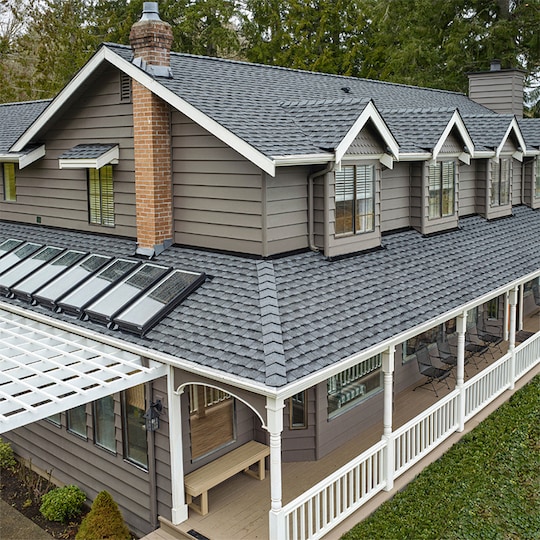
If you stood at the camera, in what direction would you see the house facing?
facing the viewer and to the right of the viewer

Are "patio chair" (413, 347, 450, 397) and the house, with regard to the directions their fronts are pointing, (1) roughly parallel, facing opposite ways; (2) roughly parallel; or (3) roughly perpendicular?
roughly parallel

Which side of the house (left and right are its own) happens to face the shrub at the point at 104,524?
right

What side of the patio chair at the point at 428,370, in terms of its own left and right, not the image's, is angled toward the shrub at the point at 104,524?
right

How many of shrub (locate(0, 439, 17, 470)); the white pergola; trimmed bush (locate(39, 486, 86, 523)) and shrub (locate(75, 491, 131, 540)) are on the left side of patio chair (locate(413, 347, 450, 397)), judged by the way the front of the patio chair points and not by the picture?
0

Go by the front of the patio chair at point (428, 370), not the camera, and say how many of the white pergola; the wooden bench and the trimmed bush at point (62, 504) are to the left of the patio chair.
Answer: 0

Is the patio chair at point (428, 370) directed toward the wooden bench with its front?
no

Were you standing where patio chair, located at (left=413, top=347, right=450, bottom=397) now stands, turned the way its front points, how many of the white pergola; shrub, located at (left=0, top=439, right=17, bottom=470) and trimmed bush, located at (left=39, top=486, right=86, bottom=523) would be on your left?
0
